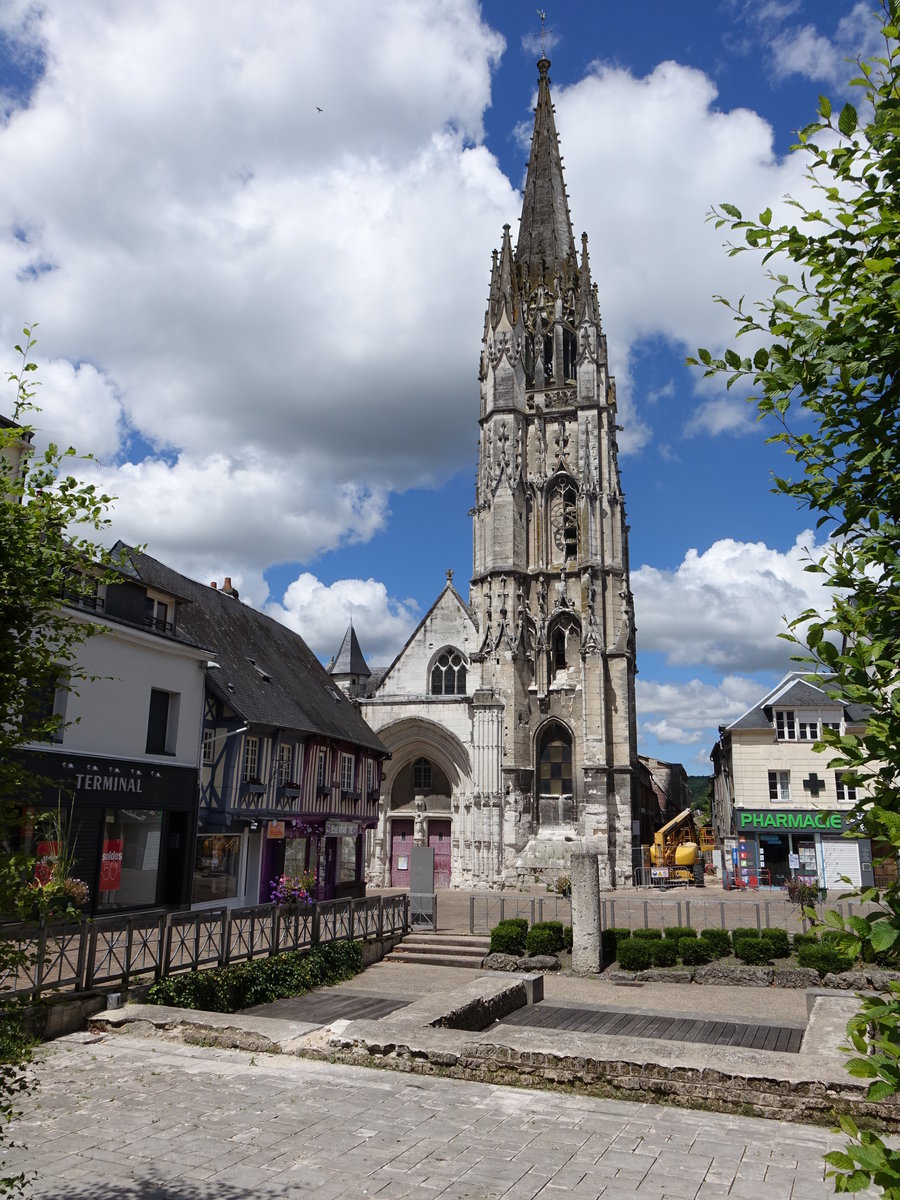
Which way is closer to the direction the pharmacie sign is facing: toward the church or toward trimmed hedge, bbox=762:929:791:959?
the trimmed hedge

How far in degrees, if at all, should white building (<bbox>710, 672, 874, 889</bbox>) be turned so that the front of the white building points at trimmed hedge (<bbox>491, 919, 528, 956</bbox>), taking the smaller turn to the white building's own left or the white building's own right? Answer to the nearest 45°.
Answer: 0° — it already faces it

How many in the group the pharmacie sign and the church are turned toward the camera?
2

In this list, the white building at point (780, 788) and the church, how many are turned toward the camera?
2

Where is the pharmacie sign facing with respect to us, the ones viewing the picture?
facing the viewer

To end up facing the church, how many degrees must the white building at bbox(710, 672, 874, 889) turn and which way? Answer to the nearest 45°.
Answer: approximately 90° to its right

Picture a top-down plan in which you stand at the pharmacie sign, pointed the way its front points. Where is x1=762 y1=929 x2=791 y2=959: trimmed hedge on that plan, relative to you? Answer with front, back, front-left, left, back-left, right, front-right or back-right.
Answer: front

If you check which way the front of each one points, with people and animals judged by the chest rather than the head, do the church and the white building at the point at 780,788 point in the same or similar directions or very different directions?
same or similar directions

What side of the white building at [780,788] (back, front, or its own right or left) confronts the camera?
front

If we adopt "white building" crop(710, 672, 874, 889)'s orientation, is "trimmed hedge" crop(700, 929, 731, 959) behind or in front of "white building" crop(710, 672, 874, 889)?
in front

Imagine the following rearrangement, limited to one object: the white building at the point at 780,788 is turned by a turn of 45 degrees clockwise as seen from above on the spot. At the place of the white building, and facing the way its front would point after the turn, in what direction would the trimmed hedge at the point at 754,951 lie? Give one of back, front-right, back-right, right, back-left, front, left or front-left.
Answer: front-left

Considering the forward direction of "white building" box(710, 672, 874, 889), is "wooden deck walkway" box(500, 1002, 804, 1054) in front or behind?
in front

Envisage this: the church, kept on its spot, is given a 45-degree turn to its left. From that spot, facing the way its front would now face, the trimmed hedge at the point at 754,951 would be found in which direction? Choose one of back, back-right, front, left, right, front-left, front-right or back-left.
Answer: front-right

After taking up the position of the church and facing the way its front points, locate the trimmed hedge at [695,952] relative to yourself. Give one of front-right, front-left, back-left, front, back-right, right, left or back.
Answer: front

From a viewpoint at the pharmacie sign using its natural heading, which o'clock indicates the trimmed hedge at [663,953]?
The trimmed hedge is roughly at 12 o'clock from the pharmacie sign.
